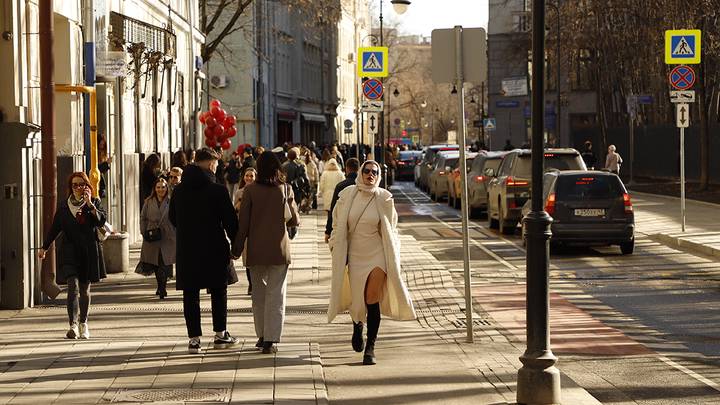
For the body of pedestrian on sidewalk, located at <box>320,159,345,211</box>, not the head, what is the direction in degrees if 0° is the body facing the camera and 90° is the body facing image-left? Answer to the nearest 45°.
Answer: approximately 180°

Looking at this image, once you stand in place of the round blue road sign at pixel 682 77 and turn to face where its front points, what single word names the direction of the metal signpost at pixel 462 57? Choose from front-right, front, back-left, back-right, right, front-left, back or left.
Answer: front

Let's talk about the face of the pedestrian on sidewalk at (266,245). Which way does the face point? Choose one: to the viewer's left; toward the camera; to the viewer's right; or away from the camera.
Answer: away from the camera

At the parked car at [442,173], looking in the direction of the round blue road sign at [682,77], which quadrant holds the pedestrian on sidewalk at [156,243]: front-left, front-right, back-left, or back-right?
front-right

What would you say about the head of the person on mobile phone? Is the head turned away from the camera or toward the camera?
toward the camera

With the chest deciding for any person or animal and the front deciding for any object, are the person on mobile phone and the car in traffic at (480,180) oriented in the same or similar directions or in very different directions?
very different directions

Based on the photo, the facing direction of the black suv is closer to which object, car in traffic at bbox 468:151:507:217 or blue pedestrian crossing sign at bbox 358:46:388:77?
the car in traffic

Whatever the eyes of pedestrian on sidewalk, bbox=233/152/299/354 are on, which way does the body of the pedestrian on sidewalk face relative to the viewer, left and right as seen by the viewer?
facing away from the viewer

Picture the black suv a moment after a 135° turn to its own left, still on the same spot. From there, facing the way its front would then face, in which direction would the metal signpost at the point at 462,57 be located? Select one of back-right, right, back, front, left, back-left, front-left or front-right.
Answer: front-left

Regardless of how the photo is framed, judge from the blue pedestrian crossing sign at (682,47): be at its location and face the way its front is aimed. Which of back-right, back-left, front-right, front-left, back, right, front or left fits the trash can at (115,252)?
front-right

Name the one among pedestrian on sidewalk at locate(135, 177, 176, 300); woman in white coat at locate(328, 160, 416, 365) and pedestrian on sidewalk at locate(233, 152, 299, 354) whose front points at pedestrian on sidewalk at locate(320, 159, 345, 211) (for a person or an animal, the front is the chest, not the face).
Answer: pedestrian on sidewalk at locate(233, 152, 299, 354)

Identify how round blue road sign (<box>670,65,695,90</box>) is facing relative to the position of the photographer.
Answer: facing the viewer

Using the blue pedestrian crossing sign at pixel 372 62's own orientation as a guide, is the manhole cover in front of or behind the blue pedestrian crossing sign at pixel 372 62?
in front

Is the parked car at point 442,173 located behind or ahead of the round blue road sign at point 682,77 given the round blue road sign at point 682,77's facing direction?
behind

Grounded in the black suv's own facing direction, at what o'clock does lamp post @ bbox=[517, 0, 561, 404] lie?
The lamp post is roughly at 6 o'clock from the black suv.

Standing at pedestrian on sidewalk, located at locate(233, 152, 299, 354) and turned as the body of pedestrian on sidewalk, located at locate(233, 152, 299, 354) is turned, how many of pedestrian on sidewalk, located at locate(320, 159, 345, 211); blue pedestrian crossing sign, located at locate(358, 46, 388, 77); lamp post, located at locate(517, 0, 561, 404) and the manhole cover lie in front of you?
2

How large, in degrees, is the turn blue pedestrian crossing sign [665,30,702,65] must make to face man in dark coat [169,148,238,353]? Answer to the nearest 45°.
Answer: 0° — it already faces them

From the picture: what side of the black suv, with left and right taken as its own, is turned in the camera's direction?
back

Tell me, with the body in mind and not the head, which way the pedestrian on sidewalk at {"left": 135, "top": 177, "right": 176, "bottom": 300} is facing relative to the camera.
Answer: toward the camera
